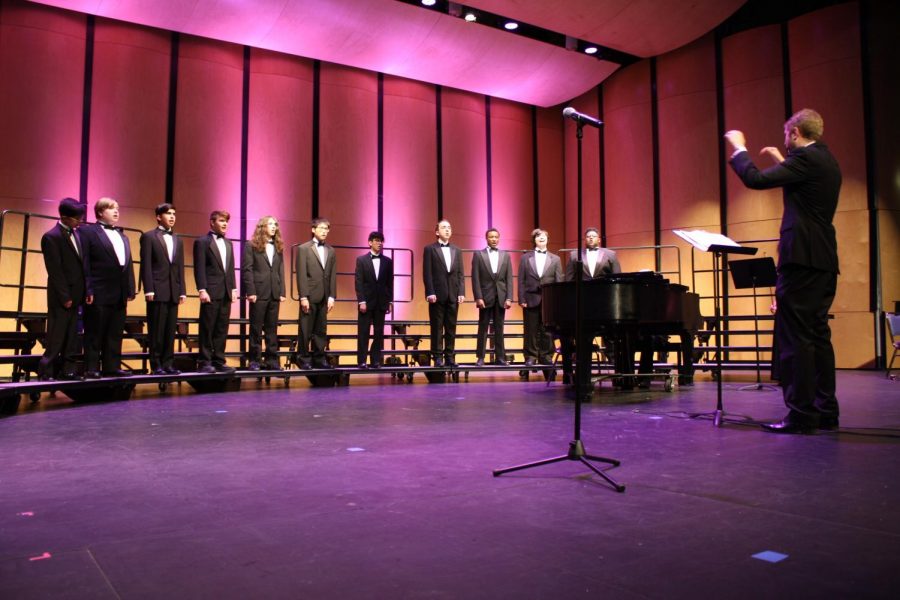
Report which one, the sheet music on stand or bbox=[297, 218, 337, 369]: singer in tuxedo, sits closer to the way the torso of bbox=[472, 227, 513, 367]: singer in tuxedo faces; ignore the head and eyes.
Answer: the sheet music on stand

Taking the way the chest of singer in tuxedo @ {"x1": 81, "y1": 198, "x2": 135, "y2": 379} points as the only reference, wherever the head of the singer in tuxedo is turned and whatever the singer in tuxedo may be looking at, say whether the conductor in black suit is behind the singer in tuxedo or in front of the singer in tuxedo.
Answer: in front

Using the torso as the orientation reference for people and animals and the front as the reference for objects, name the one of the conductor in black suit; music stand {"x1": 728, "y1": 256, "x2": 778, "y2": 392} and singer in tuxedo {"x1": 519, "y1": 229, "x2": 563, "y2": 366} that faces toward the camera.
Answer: the singer in tuxedo

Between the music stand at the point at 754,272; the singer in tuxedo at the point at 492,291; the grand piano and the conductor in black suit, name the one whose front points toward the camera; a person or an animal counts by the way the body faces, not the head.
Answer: the singer in tuxedo

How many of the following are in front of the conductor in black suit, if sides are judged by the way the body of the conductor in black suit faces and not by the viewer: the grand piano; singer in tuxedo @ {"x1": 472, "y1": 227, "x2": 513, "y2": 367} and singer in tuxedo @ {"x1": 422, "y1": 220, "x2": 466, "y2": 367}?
3

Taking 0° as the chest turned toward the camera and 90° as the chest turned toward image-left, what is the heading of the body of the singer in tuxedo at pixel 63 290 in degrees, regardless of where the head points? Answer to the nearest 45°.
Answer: approximately 315°

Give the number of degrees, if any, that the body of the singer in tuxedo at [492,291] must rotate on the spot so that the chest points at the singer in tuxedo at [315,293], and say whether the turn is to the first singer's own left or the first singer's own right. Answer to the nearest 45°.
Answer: approximately 90° to the first singer's own right

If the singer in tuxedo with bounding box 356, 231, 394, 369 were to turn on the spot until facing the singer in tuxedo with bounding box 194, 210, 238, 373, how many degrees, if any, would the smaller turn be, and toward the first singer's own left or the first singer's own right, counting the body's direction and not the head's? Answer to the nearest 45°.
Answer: approximately 45° to the first singer's own right

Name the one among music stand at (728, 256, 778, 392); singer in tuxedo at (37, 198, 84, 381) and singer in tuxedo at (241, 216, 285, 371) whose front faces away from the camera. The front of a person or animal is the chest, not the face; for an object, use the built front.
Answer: the music stand

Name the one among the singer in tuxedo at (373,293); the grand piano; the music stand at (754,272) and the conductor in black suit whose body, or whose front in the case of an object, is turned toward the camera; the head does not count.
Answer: the singer in tuxedo

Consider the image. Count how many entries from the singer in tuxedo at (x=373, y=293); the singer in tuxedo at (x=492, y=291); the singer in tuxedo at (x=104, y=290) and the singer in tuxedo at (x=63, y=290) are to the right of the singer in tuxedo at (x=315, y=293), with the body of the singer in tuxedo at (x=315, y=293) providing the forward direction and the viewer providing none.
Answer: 2
